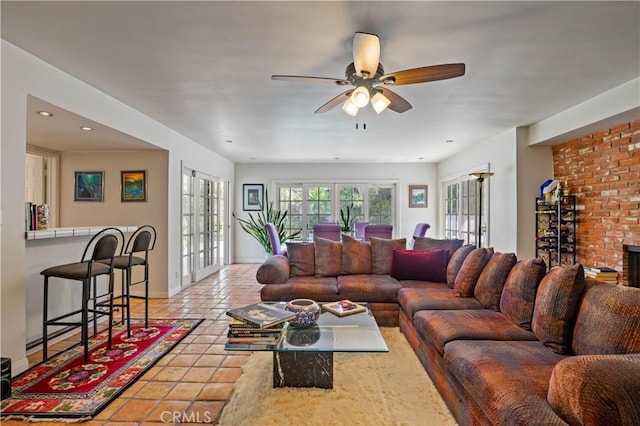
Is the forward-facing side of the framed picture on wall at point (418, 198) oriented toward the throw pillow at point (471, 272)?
yes

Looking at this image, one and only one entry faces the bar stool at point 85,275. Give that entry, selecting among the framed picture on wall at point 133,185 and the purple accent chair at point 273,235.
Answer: the framed picture on wall

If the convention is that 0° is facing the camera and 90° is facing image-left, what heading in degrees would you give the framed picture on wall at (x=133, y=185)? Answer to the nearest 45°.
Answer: approximately 0°

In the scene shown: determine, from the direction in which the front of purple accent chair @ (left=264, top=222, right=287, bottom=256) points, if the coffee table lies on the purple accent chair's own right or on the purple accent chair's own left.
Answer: on the purple accent chair's own right

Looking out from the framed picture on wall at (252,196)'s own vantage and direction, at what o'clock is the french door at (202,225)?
The french door is roughly at 1 o'clock from the framed picture on wall.

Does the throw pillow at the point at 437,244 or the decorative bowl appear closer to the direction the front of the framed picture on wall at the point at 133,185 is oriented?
the decorative bowl

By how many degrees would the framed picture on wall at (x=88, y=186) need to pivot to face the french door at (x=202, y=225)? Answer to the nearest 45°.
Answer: approximately 90° to its left

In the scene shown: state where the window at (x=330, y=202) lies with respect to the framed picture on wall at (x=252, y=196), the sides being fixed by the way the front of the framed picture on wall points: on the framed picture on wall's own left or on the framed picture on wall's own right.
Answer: on the framed picture on wall's own left

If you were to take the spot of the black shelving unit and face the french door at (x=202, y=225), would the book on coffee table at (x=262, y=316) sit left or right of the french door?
left

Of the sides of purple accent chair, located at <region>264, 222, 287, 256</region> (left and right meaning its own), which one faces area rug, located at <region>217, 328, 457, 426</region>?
right

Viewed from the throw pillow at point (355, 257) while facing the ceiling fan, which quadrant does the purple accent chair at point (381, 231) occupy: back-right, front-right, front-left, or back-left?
back-left
